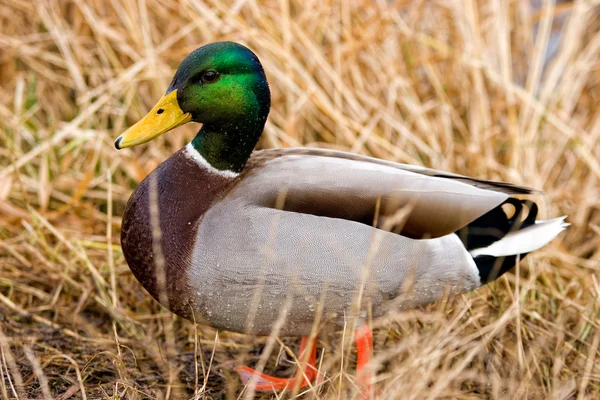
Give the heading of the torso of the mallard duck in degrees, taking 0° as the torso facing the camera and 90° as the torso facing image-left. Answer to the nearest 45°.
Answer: approximately 90°
